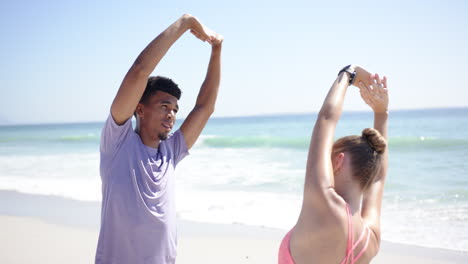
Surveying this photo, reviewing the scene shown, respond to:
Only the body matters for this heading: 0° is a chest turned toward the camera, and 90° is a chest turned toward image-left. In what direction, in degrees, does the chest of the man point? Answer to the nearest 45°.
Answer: approximately 315°

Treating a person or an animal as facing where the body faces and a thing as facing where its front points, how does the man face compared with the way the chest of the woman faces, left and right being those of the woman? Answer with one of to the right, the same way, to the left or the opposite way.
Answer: the opposite way

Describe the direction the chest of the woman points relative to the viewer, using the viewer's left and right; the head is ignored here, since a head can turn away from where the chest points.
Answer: facing away from the viewer and to the left of the viewer
